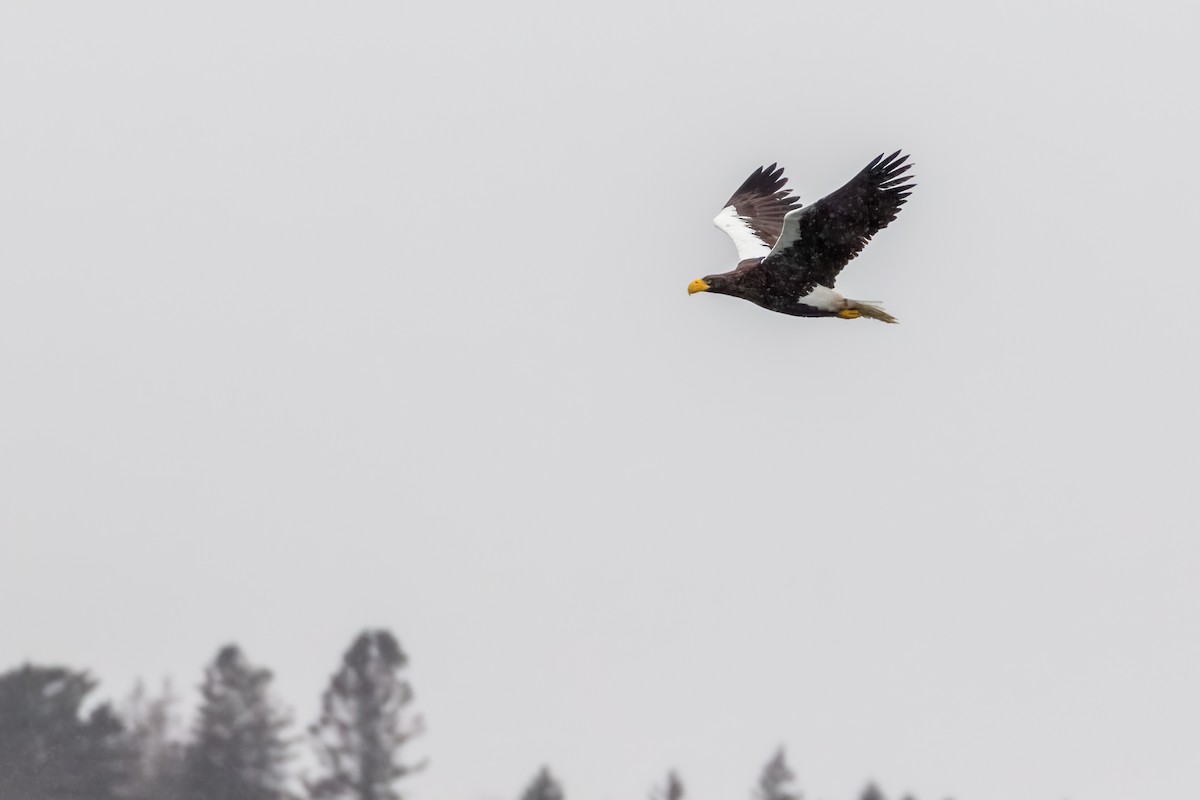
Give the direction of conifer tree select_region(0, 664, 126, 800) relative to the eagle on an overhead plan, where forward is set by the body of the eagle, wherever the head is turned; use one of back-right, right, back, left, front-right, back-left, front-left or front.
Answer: front-right

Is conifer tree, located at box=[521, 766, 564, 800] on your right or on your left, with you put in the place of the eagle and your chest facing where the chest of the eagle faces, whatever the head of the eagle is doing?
on your right

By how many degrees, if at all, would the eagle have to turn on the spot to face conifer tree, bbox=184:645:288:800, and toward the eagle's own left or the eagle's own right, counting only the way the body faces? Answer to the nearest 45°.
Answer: approximately 45° to the eagle's own right

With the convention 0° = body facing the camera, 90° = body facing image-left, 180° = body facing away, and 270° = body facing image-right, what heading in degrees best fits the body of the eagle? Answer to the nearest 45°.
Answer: approximately 90°
